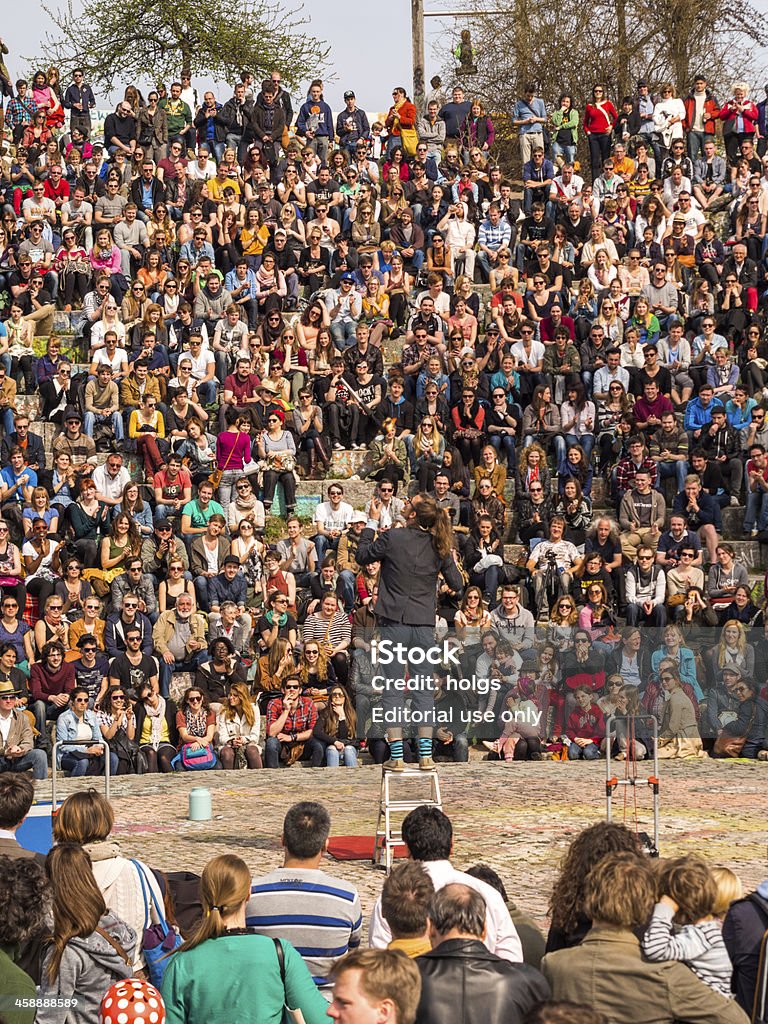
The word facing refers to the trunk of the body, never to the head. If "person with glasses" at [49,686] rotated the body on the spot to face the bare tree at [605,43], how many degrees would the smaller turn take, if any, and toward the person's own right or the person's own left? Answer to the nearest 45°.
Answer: approximately 135° to the person's own left

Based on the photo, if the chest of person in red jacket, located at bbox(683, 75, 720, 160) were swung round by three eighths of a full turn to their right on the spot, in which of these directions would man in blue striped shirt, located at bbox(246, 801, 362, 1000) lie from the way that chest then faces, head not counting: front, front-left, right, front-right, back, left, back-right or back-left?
back-left

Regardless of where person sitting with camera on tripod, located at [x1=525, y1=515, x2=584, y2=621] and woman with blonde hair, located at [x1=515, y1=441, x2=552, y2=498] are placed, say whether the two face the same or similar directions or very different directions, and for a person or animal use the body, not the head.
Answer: same or similar directions

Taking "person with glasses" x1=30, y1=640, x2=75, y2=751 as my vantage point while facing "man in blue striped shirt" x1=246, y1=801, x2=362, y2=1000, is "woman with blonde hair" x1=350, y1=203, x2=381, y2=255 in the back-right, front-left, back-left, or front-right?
back-left

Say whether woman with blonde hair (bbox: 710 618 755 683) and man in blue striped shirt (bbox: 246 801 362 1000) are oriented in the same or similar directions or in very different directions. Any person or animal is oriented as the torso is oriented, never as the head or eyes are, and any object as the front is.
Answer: very different directions

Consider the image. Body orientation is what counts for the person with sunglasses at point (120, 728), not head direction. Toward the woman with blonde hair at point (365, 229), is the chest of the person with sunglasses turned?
no

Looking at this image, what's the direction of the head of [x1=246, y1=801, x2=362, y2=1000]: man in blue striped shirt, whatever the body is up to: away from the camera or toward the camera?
away from the camera

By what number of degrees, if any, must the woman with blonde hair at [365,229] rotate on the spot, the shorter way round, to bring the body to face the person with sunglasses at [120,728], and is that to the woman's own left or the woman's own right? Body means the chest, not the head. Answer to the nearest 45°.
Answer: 0° — they already face them

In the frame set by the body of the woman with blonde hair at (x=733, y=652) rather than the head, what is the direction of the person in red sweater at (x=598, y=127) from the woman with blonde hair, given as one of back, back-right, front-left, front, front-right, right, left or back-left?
back

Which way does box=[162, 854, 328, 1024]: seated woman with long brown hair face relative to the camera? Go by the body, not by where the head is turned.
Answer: away from the camera

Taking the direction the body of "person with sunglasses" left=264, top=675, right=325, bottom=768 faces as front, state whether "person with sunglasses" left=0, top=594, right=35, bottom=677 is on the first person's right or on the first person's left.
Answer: on the first person's right

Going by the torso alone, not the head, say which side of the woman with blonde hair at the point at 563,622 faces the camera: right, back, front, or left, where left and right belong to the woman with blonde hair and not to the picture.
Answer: front

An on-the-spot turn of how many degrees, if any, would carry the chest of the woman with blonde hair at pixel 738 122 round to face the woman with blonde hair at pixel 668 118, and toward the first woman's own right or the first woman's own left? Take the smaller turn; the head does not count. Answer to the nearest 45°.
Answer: approximately 90° to the first woman's own right

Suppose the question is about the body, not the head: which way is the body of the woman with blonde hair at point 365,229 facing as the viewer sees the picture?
toward the camera

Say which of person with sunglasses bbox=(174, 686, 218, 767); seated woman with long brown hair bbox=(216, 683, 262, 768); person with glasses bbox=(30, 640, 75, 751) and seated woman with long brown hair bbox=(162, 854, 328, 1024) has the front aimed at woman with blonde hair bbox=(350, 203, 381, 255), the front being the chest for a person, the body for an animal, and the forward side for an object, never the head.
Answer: seated woman with long brown hair bbox=(162, 854, 328, 1024)

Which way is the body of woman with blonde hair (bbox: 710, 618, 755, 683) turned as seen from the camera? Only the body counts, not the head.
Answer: toward the camera

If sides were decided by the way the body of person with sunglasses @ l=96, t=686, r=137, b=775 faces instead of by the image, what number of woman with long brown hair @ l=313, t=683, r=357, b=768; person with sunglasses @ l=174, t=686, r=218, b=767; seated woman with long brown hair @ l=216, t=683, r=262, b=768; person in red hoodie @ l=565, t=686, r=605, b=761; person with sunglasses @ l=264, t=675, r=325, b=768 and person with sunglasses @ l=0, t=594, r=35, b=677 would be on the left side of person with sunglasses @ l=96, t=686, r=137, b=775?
5

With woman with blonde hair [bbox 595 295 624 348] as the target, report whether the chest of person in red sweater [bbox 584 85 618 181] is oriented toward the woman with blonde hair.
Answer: yes

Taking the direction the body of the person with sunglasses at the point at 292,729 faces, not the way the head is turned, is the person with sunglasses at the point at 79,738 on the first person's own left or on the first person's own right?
on the first person's own right

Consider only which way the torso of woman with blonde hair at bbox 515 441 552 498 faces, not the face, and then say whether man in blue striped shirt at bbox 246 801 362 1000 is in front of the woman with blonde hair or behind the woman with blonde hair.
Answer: in front
